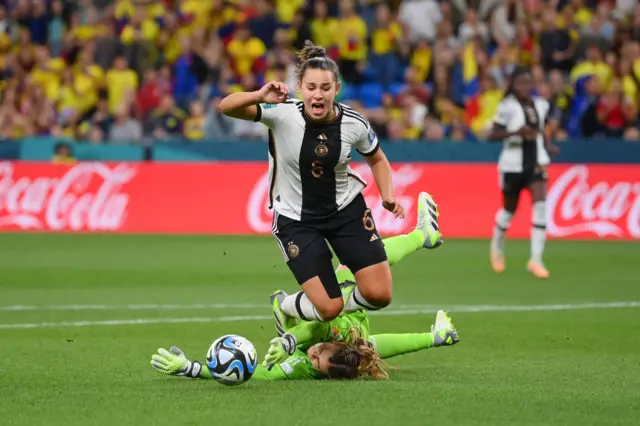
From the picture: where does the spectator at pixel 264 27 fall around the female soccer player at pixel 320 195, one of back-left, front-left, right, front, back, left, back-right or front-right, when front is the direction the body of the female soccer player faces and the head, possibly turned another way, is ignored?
back

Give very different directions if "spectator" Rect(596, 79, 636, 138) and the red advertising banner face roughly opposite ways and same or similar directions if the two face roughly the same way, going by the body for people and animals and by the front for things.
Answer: same or similar directions

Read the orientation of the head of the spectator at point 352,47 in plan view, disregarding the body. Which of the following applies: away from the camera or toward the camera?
toward the camera

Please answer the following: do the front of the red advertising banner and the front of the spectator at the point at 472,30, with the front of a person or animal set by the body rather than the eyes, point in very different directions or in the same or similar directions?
same or similar directions

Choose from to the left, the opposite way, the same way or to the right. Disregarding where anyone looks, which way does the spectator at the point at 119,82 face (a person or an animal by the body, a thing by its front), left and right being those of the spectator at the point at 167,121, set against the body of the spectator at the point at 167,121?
the same way

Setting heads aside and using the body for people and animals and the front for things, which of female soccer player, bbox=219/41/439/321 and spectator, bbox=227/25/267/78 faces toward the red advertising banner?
the spectator

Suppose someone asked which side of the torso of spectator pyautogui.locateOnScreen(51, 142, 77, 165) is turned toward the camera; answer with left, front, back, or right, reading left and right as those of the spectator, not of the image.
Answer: front

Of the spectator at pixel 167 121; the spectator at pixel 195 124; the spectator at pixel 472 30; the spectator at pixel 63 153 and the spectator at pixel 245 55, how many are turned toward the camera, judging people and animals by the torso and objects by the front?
5

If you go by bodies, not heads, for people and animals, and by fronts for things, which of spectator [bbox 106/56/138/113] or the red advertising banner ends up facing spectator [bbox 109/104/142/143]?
spectator [bbox 106/56/138/113]

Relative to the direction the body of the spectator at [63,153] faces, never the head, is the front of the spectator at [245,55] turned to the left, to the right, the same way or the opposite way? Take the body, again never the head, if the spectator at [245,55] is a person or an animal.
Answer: the same way

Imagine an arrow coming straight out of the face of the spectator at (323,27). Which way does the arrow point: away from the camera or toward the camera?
toward the camera

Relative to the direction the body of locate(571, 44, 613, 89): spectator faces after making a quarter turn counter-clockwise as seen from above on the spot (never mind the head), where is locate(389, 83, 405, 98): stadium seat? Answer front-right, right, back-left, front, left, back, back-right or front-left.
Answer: back

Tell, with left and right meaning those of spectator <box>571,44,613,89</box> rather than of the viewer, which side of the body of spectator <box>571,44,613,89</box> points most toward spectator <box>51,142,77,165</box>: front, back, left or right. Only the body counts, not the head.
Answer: right

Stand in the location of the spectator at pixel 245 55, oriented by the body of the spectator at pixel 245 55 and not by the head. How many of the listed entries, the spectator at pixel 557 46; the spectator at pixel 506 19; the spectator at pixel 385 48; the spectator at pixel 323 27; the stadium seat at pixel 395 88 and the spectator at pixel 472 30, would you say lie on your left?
6

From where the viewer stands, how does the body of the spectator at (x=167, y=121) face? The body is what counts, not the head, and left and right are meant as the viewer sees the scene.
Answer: facing the viewer

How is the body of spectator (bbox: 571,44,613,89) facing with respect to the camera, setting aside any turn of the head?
toward the camera

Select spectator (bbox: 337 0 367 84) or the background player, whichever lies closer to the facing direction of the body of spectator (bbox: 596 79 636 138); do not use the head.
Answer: the background player
